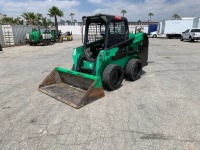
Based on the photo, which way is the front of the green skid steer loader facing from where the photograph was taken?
facing the viewer and to the left of the viewer

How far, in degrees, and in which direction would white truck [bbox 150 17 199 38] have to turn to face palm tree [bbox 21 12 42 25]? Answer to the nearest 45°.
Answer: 0° — it already faces it

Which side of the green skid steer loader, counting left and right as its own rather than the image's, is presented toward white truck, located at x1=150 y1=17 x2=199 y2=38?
back

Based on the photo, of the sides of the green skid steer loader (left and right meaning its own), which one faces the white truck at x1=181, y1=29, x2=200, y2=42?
back

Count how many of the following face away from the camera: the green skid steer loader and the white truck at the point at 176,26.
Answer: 0

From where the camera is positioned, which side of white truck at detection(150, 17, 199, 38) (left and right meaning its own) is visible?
left

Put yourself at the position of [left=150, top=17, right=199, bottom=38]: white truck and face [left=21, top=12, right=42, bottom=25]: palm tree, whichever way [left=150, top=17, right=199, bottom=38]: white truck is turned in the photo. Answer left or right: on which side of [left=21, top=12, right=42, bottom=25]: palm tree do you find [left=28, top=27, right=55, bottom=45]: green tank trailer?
left

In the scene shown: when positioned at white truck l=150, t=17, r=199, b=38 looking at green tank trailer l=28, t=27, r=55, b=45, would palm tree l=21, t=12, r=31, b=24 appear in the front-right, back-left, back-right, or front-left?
front-right

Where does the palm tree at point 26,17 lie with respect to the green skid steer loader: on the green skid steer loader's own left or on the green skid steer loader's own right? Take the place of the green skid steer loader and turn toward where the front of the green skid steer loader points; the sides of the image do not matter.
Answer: on the green skid steer loader's own right
